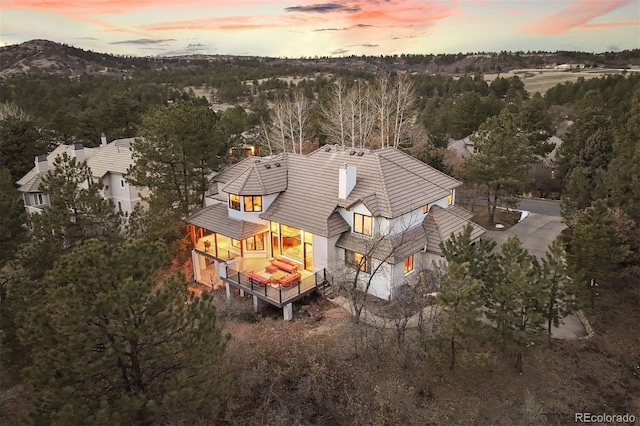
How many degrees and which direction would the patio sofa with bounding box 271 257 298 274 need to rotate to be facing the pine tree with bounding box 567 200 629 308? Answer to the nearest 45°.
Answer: approximately 135° to its left

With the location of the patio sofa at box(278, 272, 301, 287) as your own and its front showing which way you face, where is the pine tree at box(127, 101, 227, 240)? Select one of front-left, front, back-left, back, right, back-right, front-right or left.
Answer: front

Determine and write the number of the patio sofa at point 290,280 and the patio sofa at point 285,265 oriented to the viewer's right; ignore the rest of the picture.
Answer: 0

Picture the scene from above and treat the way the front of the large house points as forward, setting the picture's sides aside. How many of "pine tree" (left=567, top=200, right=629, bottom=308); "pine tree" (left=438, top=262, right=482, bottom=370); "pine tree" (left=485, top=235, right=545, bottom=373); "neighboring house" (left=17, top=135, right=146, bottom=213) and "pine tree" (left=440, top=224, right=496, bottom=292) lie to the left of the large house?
1

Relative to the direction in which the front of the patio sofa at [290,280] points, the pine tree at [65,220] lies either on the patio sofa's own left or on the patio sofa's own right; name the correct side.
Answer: on the patio sofa's own left

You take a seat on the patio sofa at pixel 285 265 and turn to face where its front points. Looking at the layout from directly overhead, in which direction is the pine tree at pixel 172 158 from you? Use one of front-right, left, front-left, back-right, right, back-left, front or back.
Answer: right

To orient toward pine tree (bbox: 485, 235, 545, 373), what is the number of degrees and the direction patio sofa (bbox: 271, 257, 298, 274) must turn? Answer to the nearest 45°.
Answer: approximately 90° to its left

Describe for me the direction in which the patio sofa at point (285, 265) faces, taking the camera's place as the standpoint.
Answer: facing the viewer and to the left of the viewer

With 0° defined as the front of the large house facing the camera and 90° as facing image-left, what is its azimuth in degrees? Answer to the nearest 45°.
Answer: approximately 225°

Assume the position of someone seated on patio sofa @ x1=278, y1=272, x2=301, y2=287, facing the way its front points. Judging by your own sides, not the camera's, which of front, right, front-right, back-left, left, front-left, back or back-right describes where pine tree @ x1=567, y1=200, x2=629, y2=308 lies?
back-right

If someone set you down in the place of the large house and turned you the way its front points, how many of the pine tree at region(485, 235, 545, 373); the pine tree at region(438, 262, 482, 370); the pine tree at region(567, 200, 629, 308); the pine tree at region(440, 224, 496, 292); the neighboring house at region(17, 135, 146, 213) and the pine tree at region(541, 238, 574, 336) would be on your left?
1

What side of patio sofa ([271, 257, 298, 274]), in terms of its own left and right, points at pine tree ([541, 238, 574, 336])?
left

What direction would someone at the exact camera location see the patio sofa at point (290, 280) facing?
facing away from the viewer and to the left of the viewer
